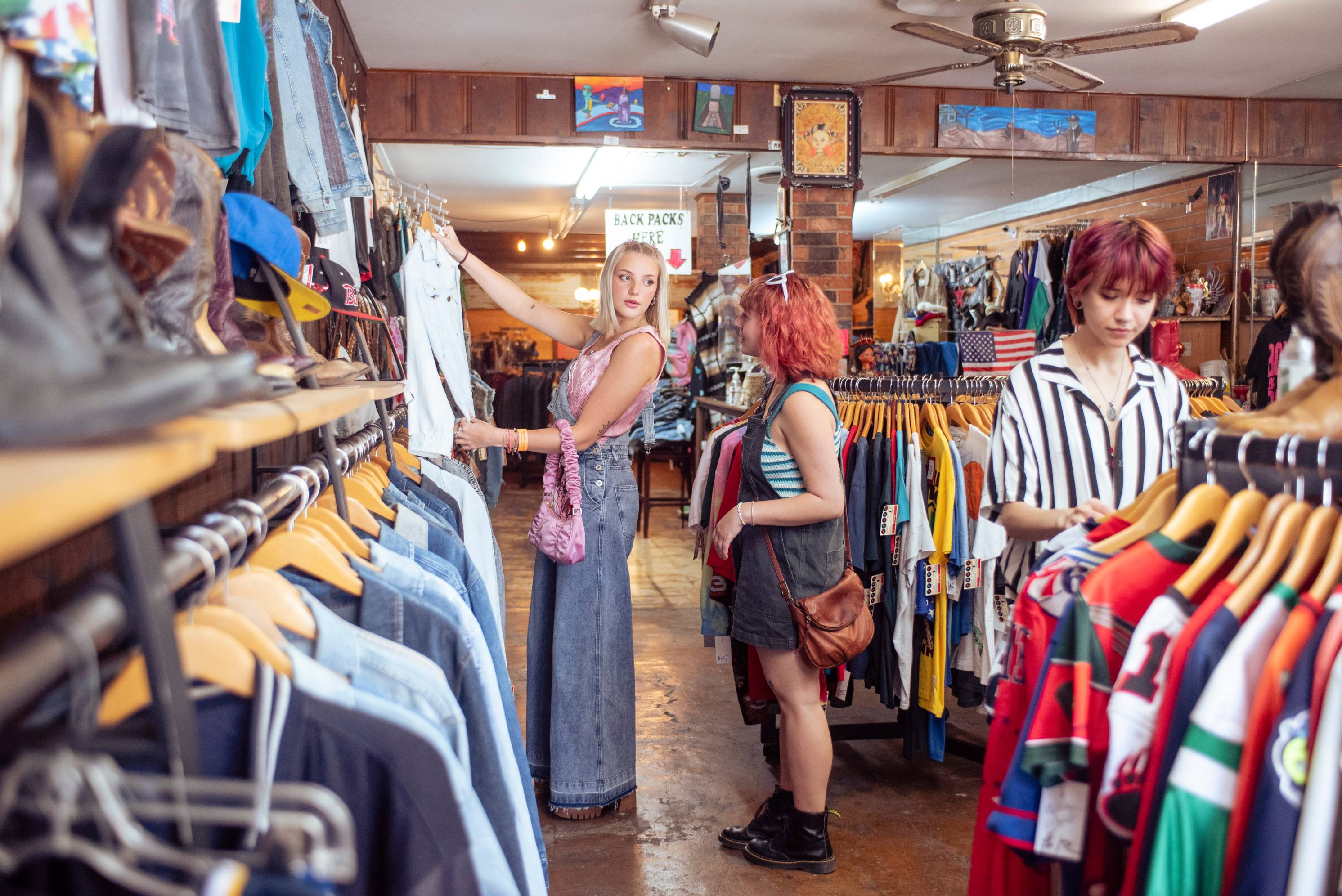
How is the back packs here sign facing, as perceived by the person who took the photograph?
facing the viewer

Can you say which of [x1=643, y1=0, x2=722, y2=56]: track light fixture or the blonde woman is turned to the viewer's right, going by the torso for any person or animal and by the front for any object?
the track light fixture

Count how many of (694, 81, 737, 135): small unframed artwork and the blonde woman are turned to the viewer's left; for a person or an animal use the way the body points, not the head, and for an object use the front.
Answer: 1

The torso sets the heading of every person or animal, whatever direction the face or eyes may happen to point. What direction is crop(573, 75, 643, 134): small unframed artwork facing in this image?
toward the camera

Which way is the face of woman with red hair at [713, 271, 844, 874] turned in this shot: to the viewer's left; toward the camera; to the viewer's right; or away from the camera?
to the viewer's left

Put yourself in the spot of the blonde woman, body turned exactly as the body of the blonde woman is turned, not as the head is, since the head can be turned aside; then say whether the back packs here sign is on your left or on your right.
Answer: on your right

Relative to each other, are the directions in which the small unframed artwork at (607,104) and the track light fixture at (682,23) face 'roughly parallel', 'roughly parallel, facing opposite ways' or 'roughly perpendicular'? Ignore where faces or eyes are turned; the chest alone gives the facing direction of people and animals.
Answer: roughly perpendicular

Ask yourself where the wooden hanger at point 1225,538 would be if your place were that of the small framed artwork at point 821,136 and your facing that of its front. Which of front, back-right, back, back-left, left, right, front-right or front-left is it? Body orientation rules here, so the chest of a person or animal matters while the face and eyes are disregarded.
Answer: front

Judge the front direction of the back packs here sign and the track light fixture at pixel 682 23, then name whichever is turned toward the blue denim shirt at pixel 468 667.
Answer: the back packs here sign

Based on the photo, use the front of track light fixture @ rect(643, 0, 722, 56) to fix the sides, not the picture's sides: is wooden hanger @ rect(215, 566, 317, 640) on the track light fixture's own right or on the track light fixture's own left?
on the track light fixture's own right

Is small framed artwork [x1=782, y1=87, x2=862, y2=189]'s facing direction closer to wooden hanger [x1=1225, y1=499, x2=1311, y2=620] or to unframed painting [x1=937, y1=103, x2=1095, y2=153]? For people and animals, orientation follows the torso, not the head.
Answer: the wooden hanger

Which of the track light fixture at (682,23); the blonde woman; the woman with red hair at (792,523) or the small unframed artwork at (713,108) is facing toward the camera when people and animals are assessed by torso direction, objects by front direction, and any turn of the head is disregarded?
the small unframed artwork

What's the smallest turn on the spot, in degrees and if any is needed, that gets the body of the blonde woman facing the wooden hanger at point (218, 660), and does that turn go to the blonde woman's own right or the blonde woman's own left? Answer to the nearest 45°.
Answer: approximately 90° to the blonde woman's own left

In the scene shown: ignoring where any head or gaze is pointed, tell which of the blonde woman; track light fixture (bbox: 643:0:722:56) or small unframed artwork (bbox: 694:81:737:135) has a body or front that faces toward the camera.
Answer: the small unframed artwork

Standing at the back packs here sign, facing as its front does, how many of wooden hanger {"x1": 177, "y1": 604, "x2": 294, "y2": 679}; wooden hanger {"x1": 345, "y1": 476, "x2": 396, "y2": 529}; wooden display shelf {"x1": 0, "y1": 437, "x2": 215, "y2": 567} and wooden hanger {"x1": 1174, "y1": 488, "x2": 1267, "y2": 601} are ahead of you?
4

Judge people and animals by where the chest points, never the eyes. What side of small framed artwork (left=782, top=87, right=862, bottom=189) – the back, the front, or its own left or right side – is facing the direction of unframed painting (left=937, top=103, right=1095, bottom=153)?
left

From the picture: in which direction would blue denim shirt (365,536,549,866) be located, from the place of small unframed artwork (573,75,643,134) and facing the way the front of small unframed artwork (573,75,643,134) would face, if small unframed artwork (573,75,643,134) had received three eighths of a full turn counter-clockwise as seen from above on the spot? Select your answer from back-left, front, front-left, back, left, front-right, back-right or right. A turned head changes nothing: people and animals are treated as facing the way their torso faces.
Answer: back-right

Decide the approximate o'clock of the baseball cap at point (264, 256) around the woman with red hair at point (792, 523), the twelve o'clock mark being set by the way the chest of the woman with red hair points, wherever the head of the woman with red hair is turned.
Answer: The baseball cap is roughly at 10 o'clock from the woman with red hair.

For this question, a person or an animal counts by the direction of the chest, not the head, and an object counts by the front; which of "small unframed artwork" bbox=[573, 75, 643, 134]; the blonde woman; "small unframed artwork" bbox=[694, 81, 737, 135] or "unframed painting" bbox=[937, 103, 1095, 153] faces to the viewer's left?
the blonde woman

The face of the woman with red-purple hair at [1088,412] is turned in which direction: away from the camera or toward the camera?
toward the camera
